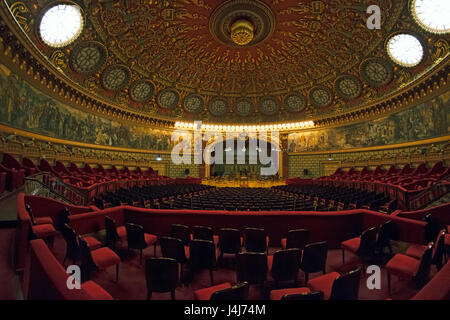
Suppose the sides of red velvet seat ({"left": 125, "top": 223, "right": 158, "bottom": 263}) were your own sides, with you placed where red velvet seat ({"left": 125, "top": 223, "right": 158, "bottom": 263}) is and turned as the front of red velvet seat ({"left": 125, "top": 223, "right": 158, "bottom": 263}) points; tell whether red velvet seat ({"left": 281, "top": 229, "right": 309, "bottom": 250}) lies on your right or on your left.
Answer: on your right

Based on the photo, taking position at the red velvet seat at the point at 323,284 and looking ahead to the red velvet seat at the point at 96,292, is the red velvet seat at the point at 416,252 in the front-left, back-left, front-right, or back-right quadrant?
back-right

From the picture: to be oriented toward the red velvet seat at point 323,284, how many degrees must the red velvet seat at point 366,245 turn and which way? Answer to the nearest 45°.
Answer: approximately 135° to its left

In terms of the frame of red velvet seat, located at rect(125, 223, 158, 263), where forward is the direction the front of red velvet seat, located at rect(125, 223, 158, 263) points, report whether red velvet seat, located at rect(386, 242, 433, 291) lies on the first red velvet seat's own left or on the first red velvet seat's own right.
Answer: on the first red velvet seat's own right

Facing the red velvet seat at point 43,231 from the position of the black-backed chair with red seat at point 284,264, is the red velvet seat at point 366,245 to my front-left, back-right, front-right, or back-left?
back-right

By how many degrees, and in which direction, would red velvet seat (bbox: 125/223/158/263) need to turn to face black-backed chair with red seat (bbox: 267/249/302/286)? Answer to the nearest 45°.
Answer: approximately 90° to its right

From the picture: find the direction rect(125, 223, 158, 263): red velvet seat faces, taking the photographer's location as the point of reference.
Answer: facing away from the viewer and to the right of the viewer

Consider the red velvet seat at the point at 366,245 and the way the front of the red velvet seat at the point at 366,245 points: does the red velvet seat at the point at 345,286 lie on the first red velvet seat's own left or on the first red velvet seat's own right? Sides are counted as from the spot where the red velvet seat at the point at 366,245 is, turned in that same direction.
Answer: on the first red velvet seat's own left

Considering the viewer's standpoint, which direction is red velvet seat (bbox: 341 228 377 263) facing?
facing away from the viewer and to the left of the viewer
